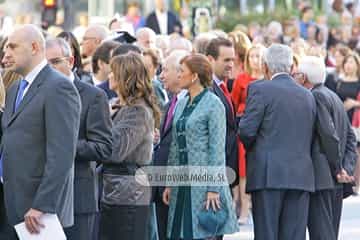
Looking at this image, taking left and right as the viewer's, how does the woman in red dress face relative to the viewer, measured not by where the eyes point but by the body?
facing the viewer

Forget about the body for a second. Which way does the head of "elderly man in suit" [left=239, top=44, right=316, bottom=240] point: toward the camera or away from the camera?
away from the camera

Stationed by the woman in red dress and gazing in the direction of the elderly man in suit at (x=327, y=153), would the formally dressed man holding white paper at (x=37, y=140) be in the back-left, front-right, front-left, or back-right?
front-right

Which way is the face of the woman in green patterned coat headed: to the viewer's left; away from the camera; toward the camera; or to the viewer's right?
to the viewer's left

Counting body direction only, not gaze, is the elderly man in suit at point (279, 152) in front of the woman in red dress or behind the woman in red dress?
in front

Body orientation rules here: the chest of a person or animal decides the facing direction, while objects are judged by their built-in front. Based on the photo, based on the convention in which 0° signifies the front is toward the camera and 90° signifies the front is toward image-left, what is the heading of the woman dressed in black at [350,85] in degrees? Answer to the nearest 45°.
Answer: approximately 0°

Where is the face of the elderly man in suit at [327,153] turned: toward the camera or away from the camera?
away from the camera

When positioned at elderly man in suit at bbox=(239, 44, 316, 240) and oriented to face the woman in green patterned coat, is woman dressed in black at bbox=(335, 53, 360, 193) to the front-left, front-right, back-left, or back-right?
back-right
